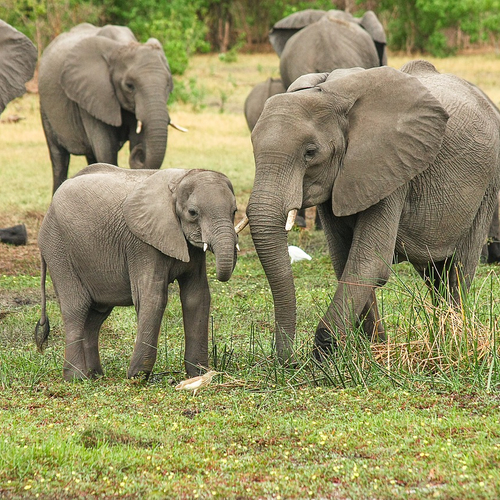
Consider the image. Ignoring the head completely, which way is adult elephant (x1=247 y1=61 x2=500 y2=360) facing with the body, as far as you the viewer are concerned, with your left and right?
facing the viewer and to the left of the viewer

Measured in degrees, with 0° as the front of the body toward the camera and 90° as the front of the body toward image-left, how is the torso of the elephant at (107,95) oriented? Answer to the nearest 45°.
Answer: approximately 315°

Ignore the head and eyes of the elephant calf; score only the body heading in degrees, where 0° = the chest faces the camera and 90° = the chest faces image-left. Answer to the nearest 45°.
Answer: approximately 315°

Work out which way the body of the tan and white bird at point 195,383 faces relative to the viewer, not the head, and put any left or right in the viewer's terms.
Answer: facing to the right of the viewer

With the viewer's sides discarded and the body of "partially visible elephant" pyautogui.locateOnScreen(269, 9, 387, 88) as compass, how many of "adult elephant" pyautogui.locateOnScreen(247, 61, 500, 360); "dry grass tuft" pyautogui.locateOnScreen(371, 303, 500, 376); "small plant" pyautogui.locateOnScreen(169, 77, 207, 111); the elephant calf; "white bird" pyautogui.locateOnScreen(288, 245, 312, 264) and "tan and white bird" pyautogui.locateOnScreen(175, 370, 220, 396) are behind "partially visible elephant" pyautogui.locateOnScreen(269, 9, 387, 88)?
5

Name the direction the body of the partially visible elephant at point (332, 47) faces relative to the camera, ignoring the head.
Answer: away from the camera

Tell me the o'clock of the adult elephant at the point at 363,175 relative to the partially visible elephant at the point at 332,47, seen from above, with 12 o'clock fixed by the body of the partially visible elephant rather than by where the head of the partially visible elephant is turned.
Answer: The adult elephant is roughly at 6 o'clock from the partially visible elephant.

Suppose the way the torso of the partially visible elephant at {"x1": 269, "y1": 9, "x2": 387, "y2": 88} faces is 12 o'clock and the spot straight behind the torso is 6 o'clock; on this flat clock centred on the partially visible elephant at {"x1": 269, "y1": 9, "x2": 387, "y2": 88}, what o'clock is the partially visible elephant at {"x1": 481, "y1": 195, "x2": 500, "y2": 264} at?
the partially visible elephant at {"x1": 481, "y1": 195, "x2": 500, "y2": 264} is roughly at 5 o'clock from the partially visible elephant at {"x1": 269, "y1": 9, "x2": 387, "y2": 88}.

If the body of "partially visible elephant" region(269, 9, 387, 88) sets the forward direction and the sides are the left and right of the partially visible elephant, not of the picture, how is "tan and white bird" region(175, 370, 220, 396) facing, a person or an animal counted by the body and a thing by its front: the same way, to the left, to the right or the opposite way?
to the right

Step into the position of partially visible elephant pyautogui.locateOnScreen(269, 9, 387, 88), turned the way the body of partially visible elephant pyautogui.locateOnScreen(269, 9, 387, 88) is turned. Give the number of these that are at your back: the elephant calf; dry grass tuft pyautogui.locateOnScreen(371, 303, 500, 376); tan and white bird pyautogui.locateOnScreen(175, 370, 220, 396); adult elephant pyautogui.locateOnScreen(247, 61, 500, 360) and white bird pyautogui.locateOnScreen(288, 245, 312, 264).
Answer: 5

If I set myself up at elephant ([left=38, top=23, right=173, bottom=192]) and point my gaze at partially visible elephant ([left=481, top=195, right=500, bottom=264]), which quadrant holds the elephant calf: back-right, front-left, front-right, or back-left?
front-right
